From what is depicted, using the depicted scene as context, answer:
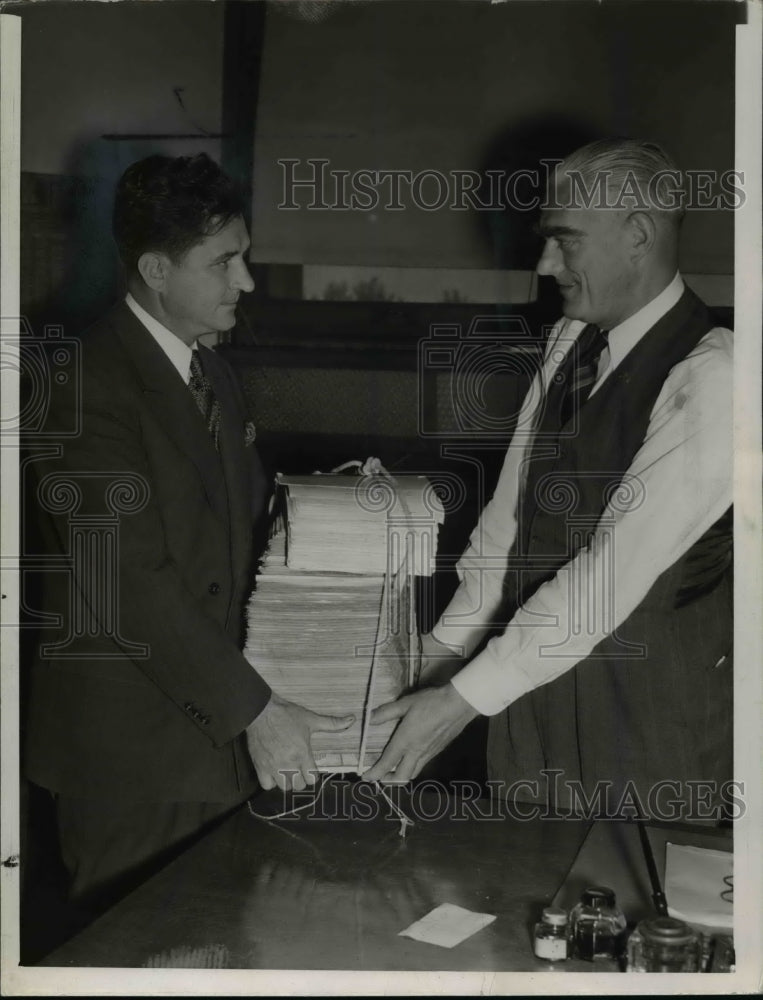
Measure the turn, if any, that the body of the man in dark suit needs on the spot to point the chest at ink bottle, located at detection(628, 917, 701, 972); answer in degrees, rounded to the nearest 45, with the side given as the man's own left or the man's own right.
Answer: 0° — they already face it

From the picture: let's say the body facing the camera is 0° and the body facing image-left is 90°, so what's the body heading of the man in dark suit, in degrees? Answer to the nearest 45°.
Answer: approximately 315°

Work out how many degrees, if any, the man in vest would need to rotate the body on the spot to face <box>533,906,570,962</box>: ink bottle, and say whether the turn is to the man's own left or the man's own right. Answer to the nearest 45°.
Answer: approximately 45° to the man's own left

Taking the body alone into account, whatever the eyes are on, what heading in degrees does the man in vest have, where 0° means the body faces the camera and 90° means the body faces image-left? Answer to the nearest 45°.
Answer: approximately 45°

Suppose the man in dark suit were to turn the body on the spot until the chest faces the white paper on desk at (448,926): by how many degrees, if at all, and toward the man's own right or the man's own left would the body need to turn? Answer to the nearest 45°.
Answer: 0° — they already face it
